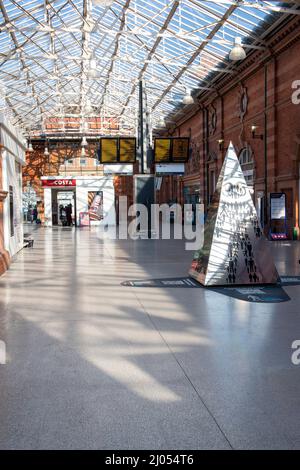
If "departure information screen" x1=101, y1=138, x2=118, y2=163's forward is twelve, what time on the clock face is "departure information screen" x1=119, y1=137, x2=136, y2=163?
"departure information screen" x1=119, y1=137, x2=136, y2=163 is roughly at 9 o'clock from "departure information screen" x1=101, y1=138, x2=118, y2=163.

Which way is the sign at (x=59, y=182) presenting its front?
toward the camera

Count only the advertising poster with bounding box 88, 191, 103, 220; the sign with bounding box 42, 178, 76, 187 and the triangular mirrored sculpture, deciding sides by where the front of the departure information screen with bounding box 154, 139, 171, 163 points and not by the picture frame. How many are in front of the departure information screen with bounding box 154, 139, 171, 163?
1

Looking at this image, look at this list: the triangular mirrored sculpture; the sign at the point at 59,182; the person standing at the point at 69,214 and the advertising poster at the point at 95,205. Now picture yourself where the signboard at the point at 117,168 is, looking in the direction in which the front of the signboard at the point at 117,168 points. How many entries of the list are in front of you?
1

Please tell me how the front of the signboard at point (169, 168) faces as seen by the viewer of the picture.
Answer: facing the viewer

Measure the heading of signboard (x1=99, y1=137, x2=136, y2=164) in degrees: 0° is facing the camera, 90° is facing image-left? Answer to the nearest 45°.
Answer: approximately 0°

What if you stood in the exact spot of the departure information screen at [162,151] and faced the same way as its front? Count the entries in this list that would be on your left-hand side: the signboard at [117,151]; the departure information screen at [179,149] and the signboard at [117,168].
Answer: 1

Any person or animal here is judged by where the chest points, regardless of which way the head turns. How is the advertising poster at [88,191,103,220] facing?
toward the camera

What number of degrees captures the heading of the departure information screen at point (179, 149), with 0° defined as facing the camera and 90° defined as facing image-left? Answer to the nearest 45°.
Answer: approximately 0°
